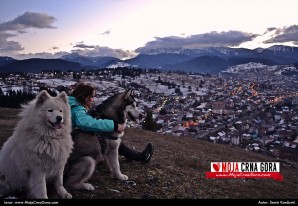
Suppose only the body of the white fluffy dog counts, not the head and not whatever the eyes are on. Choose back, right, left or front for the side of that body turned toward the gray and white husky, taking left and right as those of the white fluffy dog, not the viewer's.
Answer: left

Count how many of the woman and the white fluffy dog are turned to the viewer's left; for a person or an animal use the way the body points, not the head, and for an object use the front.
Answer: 0

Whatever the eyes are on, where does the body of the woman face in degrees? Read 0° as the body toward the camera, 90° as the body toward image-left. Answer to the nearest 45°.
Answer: approximately 270°

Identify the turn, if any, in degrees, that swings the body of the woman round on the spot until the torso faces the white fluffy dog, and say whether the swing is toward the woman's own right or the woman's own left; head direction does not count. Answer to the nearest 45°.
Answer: approximately 135° to the woman's own right

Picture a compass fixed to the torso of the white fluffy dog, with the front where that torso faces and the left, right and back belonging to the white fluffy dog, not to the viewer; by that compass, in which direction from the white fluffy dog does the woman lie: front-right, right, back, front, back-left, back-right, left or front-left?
left
